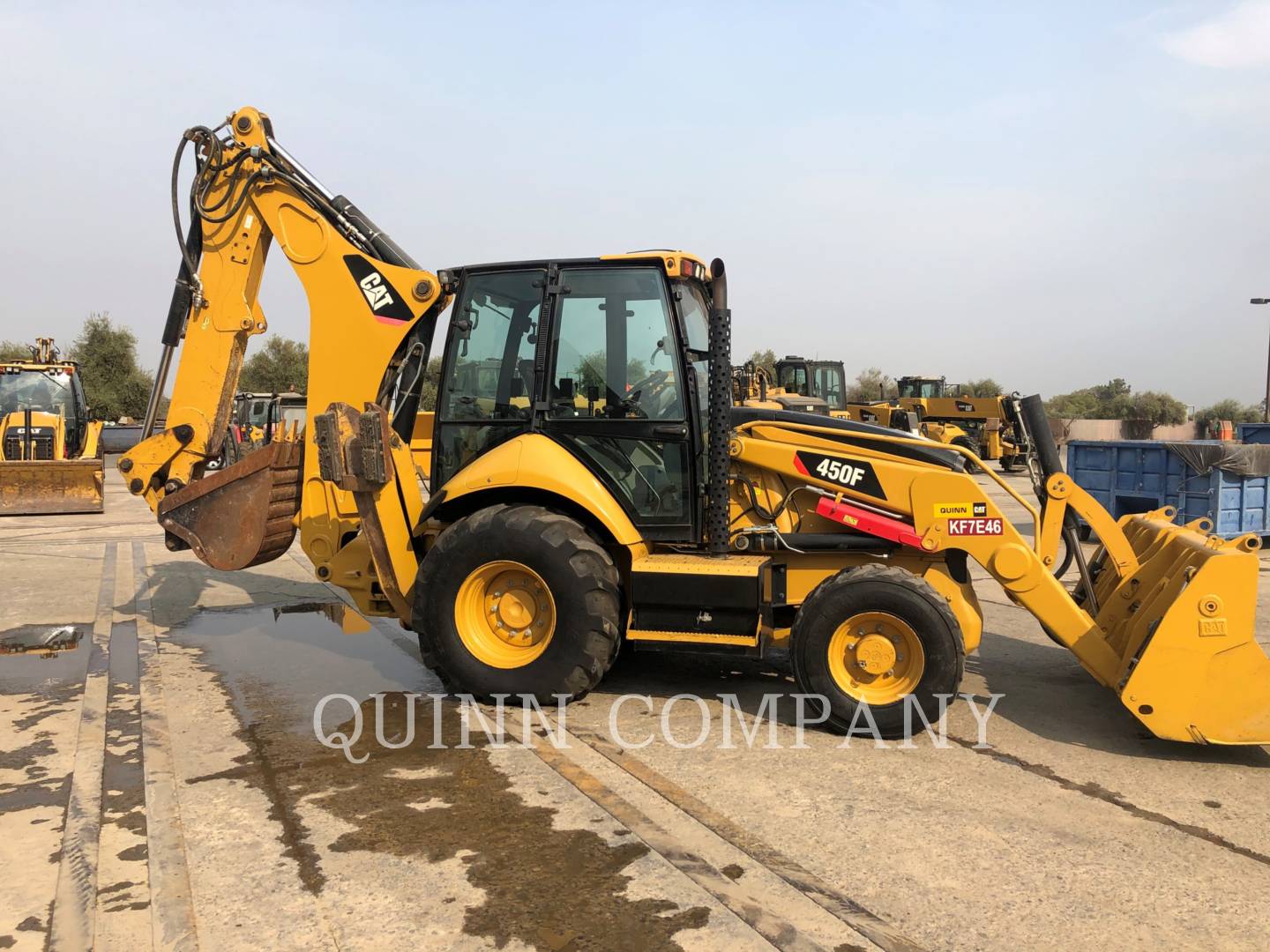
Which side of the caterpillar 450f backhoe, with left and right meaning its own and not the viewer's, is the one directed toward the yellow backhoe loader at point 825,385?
left

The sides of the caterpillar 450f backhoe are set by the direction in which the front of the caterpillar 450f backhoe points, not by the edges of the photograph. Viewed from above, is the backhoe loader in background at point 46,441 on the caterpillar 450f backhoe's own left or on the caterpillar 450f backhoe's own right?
on the caterpillar 450f backhoe's own left

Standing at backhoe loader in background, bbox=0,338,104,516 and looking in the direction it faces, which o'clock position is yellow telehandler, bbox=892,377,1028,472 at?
The yellow telehandler is roughly at 9 o'clock from the backhoe loader in background.

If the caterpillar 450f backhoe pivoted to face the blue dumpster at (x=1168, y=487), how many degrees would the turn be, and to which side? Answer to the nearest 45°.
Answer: approximately 45° to its left

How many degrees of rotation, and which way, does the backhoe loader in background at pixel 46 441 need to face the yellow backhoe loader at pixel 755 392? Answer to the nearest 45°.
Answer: approximately 45° to its left

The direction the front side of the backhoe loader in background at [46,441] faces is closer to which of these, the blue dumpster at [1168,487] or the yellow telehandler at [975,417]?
the blue dumpster

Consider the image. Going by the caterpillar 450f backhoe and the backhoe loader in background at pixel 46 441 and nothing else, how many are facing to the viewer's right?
1

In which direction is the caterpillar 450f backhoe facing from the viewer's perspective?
to the viewer's right
